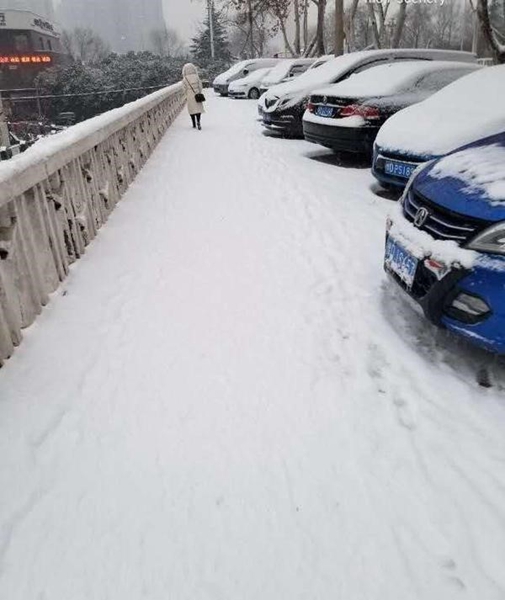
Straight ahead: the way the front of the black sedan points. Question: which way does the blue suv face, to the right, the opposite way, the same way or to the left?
the opposite way

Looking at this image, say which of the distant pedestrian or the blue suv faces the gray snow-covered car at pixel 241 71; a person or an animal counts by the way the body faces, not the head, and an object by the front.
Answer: the distant pedestrian

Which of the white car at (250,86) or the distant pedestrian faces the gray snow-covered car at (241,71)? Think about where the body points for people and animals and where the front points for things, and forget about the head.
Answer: the distant pedestrian

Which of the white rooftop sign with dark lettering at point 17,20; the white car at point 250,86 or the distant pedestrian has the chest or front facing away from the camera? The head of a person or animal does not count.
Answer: the distant pedestrian

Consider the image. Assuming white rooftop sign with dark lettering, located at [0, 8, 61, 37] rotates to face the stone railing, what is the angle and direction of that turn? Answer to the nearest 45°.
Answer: approximately 45° to its right

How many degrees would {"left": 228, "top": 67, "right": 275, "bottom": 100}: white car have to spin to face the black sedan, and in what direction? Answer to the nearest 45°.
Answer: approximately 45° to its left

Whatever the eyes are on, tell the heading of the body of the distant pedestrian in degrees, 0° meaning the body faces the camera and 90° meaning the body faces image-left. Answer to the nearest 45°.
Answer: approximately 180°

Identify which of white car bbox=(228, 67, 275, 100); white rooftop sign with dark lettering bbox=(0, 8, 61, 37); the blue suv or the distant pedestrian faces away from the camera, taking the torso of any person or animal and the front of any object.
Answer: the distant pedestrian

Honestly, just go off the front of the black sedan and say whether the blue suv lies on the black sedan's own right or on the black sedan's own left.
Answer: on the black sedan's own right

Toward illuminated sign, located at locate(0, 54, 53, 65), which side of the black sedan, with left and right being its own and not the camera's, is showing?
left

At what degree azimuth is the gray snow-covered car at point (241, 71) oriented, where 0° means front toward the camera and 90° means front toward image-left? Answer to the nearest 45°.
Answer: approximately 45°
